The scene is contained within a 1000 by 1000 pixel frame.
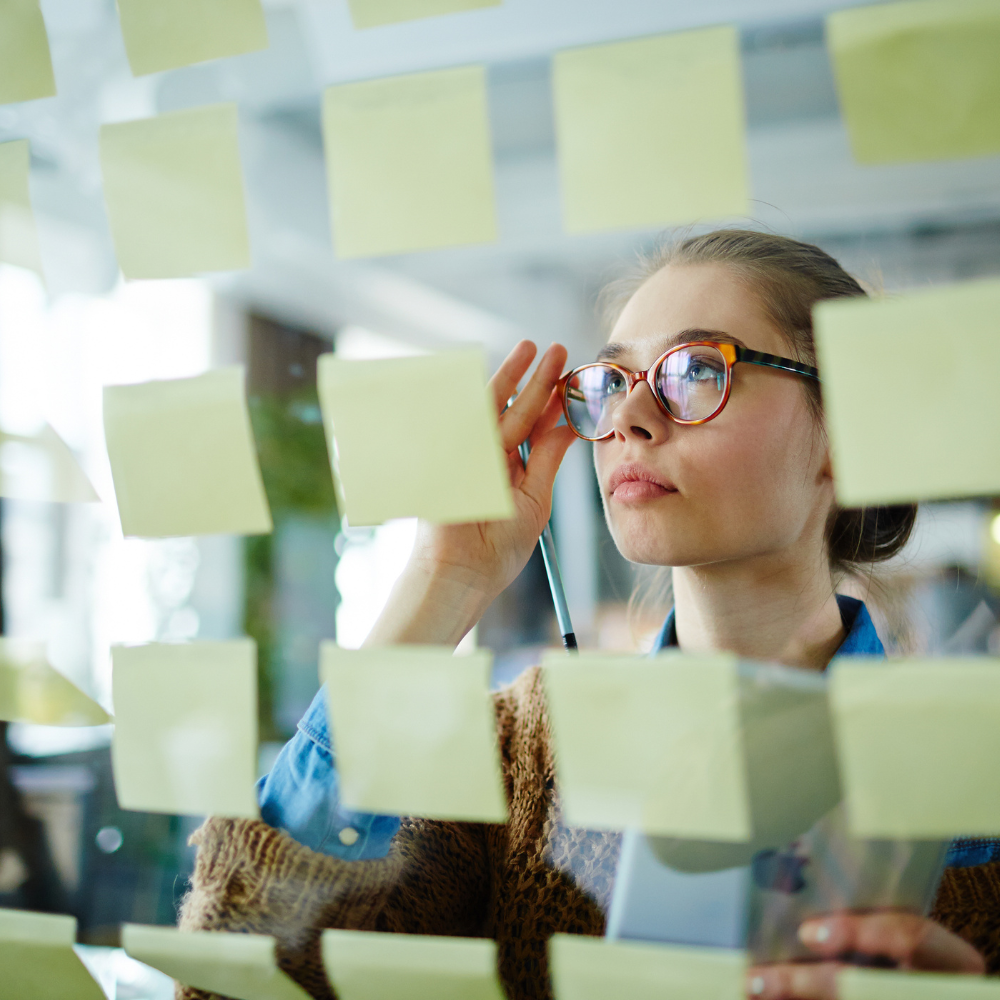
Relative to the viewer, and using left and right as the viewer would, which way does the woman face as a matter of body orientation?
facing the viewer and to the left of the viewer

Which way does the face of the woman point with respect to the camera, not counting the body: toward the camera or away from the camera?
toward the camera
